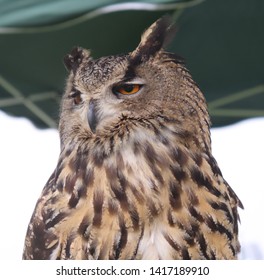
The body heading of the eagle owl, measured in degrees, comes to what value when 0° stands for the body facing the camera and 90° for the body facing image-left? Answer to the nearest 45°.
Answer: approximately 0°
